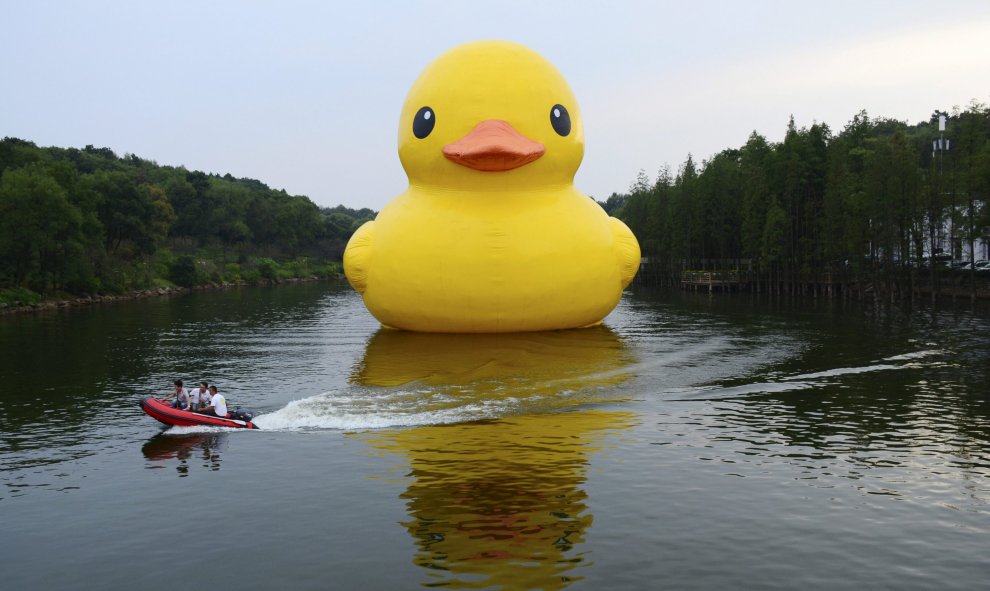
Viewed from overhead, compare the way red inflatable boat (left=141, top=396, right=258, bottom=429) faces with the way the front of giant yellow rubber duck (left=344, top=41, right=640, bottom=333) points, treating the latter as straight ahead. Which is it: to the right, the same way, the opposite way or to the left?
to the right

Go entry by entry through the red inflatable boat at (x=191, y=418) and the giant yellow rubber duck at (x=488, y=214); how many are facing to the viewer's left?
1

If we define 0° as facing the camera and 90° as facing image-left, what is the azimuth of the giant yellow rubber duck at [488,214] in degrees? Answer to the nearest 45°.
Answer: approximately 0°

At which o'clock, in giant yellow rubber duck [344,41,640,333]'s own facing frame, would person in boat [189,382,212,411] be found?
The person in boat is roughly at 1 o'clock from the giant yellow rubber duck.

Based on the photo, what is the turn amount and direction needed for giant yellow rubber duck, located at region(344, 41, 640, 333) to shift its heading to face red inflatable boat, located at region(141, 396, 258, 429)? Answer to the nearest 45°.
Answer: approximately 45° to its right

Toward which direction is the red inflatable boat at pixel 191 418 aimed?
to the viewer's left
